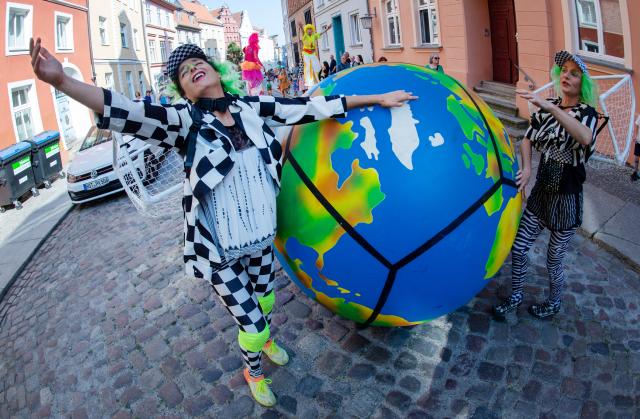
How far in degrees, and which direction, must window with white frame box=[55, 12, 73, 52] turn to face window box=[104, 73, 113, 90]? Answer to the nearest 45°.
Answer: approximately 135° to its left

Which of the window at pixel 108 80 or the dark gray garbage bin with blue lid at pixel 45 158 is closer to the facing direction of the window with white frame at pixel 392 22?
the dark gray garbage bin with blue lid

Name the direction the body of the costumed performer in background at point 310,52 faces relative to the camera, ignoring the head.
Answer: toward the camera

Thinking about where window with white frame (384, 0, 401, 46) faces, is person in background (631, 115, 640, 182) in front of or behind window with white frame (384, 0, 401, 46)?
in front

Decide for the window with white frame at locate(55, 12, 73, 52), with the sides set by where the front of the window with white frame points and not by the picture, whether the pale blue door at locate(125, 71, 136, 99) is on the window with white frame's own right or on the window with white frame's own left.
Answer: on the window with white frame's own left

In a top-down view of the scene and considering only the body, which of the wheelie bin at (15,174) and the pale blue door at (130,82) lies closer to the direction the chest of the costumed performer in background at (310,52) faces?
the wheelie bin

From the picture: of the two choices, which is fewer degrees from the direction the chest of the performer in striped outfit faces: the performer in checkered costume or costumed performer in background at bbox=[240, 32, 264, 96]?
the performer in checkered costume

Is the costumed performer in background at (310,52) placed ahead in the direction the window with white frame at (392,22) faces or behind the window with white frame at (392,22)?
ahead
